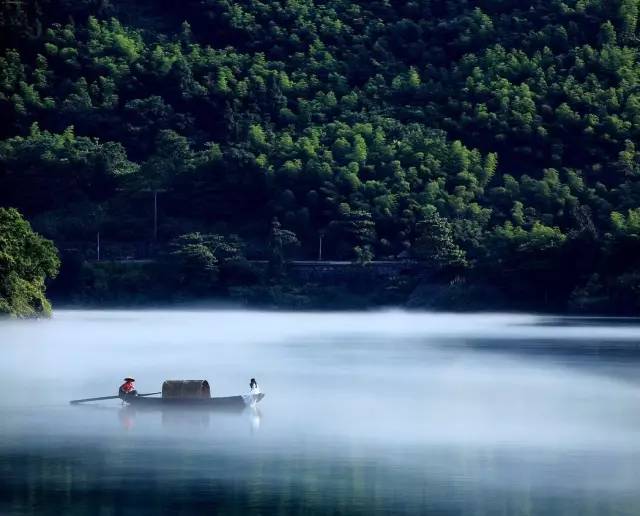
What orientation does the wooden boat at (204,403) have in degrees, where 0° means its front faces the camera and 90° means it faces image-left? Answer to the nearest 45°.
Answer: approximately 270°
